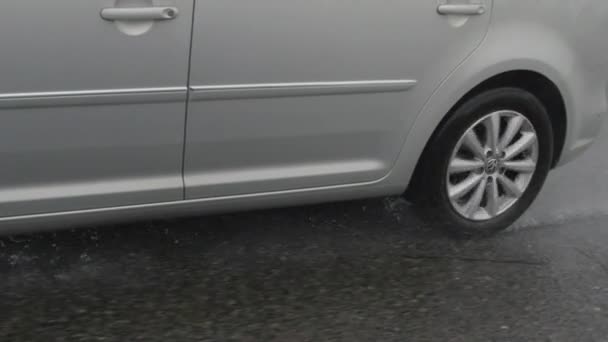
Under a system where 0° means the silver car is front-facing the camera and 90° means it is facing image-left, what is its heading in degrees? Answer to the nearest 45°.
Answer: approximately 45°
